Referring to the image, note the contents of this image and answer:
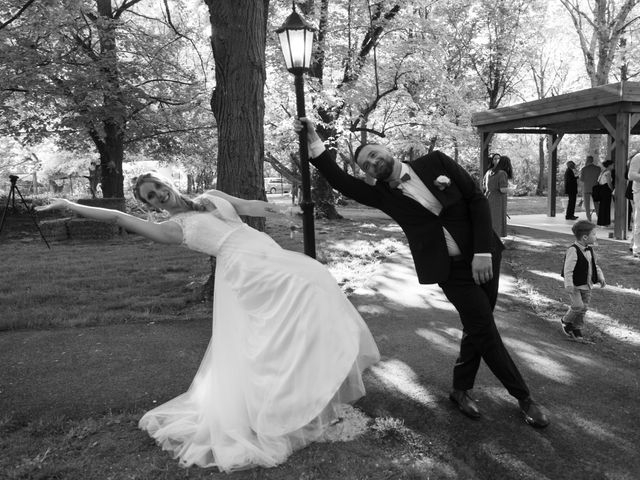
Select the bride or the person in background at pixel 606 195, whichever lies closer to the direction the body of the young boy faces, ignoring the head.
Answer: the bride

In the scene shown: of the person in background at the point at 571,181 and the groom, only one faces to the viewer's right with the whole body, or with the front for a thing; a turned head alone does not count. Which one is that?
the person in background

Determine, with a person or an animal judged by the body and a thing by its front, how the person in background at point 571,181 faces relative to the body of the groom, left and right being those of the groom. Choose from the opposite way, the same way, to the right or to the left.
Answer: to the left

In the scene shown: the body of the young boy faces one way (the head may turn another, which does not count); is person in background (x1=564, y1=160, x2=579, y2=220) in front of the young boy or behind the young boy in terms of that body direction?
behind

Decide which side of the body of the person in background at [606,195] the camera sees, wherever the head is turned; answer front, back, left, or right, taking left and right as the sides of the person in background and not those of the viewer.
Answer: left

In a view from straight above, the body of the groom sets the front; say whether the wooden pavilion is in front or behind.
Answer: behind

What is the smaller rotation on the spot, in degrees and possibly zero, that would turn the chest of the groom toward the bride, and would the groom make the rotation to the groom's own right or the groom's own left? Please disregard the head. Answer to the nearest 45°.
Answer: approximately 90° to the groom's own right
